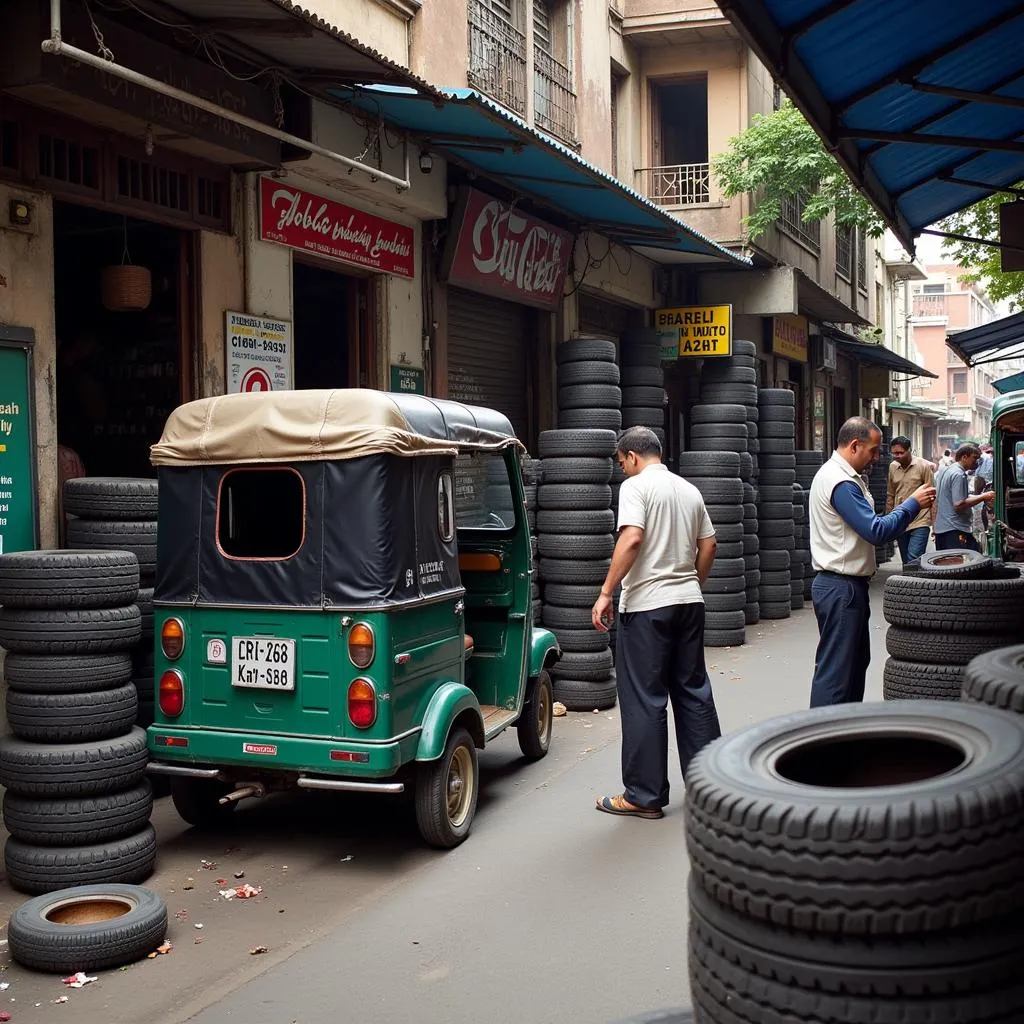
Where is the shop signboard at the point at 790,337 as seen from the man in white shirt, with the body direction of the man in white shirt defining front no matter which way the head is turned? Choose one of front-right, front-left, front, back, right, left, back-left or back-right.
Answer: front-right

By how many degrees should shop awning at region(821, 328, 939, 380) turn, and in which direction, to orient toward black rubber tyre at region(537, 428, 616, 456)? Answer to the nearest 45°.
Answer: approximately 45° to its right

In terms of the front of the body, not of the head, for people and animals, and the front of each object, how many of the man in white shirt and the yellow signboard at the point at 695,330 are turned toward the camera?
1

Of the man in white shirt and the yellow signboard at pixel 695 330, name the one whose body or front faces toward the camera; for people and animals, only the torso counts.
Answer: the yellow signboard

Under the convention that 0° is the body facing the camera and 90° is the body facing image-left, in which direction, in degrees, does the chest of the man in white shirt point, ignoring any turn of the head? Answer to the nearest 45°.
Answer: approximately 135°

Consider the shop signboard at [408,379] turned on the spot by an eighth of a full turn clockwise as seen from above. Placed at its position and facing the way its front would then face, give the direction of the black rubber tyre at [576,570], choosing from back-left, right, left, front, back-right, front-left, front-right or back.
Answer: front-left

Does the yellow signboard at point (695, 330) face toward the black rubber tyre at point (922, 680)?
yes

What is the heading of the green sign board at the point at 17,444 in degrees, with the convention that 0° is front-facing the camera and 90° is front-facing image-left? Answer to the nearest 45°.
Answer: approximately 315°

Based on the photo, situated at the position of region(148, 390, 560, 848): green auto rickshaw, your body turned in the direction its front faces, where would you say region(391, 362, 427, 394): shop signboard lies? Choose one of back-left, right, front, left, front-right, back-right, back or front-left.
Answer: front-left

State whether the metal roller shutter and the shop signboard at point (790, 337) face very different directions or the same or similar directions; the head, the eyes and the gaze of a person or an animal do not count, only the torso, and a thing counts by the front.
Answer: same or similar directions

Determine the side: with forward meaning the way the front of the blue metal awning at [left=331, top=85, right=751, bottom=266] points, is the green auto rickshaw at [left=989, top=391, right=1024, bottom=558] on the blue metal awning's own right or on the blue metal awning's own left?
on the blue metal awning's own left

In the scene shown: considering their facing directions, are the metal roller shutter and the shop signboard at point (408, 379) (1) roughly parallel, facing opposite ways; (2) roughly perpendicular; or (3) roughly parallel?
roughly parallel

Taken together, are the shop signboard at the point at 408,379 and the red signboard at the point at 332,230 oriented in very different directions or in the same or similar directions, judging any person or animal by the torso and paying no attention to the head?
same or similar directions

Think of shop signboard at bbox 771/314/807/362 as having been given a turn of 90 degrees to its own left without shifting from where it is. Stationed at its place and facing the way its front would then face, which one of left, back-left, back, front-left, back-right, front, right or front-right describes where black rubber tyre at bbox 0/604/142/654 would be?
back-right

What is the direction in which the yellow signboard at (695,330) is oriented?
toward the camera

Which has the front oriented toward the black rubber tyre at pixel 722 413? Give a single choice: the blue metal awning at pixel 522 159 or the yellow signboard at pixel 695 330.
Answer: the yellow signboard

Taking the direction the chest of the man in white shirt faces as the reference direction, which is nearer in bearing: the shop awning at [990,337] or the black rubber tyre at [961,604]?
the shop awning

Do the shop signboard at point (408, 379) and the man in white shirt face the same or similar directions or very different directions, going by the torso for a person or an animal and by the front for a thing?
very different directions

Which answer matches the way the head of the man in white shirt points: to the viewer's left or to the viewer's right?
to the viewer's left
